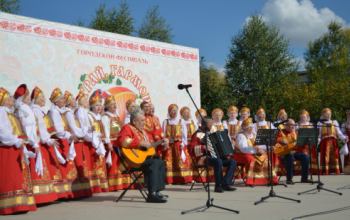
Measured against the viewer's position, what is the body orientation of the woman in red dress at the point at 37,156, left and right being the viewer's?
facing to the right of the viewer

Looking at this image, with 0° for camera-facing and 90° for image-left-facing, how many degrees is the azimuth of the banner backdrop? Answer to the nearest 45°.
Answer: approximately 315°

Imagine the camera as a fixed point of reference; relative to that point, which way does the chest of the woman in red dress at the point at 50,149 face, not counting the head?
to the viewer's right

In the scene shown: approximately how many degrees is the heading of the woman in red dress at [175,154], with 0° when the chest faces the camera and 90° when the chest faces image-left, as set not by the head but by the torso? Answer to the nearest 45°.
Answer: approximately 0°

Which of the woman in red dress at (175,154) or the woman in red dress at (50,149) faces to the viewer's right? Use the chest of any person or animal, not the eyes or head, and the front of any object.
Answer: the woman in red dress at (50,149)

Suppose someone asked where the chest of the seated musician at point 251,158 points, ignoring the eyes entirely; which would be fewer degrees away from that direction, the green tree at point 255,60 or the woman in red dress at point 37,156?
the woman in red dress

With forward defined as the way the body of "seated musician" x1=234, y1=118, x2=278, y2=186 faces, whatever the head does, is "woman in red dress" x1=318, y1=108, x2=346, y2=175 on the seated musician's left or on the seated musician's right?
on the seated musician's left

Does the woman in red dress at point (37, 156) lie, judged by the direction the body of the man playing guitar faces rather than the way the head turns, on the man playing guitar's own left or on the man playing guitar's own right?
on the man playing guitar's own right

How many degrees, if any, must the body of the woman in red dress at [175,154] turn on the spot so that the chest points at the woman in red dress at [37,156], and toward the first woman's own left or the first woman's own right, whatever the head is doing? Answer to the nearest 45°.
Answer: approximately 45° to the first woman's own right
